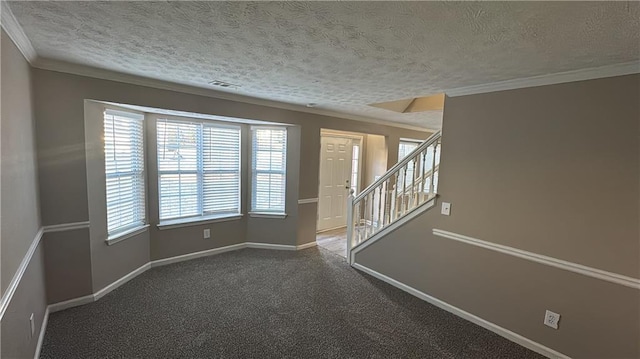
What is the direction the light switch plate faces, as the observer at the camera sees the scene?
facing the viewer and to the left of the viewer

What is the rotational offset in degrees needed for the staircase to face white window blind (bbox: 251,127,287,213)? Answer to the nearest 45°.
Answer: approximately 45° to its left

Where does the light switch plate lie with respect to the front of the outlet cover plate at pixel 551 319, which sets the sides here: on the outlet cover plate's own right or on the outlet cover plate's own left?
on the outlet cover plate's own right

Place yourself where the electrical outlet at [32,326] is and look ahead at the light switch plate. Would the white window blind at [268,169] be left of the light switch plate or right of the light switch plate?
left

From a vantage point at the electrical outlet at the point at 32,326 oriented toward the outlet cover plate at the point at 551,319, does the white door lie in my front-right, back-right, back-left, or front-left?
front-left

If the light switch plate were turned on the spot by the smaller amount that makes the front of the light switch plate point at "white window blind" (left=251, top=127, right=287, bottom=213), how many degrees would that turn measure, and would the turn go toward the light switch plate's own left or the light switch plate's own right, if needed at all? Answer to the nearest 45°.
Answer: approximately 45° to the light switch plate's own right

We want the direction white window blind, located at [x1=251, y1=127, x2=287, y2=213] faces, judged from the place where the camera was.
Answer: facing the viewer

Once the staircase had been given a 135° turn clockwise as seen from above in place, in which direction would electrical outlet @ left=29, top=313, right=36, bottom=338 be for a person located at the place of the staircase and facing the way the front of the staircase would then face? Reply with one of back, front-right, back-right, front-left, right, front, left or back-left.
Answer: back-right

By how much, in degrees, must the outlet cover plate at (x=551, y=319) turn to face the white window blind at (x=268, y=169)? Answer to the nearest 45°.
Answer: approximately 90° to its right
